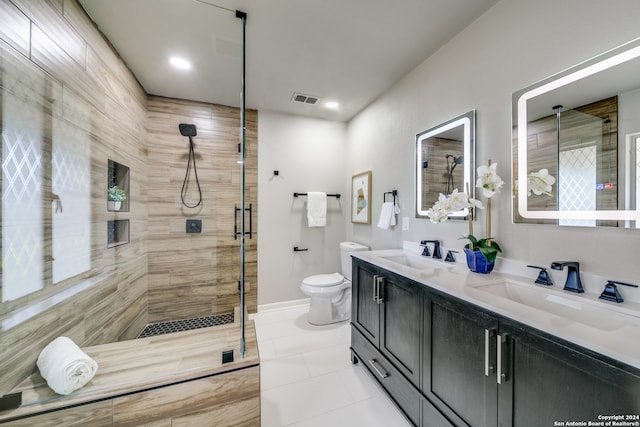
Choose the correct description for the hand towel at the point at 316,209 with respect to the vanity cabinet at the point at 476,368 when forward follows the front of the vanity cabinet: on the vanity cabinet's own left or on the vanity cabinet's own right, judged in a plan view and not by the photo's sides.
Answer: on the vanity cabinet's own right

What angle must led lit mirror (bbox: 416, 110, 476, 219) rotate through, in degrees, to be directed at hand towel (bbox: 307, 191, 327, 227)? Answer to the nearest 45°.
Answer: approximately 90° to its right

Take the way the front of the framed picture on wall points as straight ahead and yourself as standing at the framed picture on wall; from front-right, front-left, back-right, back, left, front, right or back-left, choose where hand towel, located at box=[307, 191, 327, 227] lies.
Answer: front-right

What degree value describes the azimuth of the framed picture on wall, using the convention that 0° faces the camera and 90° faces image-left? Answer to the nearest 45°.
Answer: approximately 45°

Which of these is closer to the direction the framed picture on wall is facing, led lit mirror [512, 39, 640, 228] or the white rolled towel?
the white rolled towel

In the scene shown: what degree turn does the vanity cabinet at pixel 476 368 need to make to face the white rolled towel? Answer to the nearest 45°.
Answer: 0° — it already faces it

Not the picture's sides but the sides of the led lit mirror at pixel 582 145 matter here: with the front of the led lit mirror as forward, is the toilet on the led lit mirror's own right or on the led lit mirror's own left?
on the led lit mirror's own right
